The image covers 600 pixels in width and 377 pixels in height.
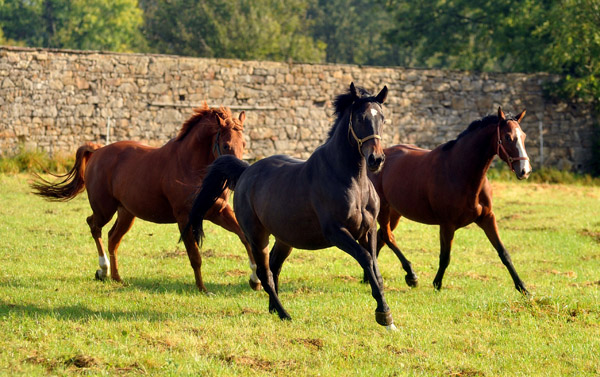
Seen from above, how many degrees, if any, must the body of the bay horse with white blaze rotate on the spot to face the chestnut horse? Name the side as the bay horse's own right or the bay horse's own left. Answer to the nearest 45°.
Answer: approximately 135° to the bay horse's own right

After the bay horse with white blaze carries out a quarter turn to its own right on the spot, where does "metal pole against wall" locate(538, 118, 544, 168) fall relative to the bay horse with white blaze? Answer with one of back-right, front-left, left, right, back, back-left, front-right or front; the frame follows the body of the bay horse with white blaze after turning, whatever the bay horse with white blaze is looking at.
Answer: back-right

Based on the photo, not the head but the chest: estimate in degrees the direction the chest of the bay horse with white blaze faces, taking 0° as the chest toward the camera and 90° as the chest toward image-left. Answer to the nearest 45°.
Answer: approximately 315°

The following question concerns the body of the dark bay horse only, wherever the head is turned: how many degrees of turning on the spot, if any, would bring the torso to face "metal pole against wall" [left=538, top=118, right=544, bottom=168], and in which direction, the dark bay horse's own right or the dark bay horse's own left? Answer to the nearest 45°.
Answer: approximately 90° to the dark bay horse's own left

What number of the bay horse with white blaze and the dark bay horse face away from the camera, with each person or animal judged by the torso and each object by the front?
0

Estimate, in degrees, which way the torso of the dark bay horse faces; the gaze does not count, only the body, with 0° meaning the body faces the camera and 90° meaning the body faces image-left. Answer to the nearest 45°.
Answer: approximately 315°

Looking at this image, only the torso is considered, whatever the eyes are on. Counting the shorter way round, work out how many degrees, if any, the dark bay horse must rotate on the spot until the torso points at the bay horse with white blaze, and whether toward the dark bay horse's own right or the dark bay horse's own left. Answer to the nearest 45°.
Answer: approximately 90° to the dark bay horse's own left
